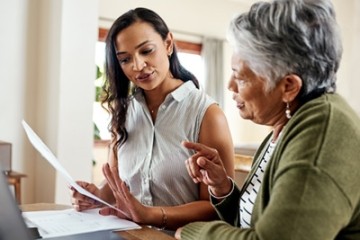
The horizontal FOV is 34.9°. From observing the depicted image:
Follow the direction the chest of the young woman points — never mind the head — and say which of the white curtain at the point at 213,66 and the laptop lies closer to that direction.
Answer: the laptop

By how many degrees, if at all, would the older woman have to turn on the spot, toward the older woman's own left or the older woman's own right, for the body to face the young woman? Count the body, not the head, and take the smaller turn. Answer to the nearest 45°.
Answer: approximately 45° to the older woman's own right

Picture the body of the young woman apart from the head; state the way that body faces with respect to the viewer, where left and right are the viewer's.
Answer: facing the viewer and to the left of the viewer

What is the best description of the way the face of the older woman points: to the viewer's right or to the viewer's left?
to the viewer's left

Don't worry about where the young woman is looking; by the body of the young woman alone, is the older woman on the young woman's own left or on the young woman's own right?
on the young woman's own left

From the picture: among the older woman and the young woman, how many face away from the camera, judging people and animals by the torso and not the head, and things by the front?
0

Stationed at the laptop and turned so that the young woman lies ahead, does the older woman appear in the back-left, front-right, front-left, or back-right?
front-right

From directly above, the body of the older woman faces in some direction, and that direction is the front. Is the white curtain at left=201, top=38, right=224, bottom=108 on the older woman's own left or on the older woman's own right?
on the older woman's own right

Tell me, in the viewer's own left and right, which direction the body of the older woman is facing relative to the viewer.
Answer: facing to the left of the viewer

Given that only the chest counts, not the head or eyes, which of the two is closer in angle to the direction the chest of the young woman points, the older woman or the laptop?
the laptop
